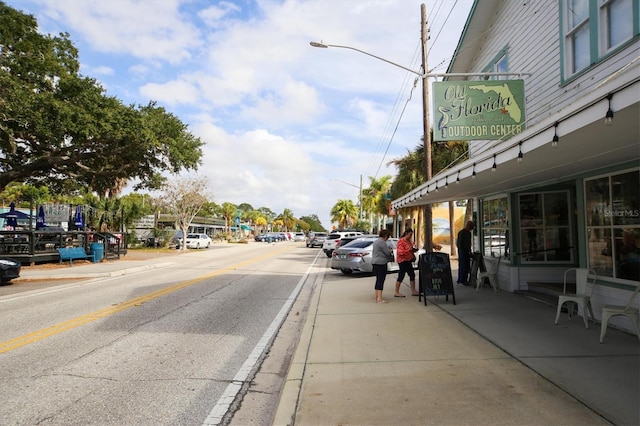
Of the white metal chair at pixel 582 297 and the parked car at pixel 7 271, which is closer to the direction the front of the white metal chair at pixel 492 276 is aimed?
the parked car

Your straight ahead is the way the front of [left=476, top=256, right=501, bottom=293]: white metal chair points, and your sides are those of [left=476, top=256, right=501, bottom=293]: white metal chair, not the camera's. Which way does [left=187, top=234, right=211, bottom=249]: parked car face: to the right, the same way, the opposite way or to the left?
to the left

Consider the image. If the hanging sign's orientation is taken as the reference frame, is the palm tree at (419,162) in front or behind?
behind

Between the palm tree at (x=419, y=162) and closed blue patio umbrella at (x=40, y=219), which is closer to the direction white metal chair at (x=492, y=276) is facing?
the closed blue patio umbrella

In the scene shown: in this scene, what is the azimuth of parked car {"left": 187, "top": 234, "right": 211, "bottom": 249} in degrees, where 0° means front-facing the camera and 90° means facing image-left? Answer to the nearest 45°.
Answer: approximately 45°

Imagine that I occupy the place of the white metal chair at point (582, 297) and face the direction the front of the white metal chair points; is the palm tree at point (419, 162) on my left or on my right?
on my right

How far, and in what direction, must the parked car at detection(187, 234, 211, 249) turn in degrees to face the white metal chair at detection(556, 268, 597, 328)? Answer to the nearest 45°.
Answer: approximately 45° to its left

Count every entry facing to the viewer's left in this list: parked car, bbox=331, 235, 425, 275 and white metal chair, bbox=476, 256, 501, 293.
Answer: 1

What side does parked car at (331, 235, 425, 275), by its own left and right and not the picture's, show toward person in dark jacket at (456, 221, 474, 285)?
right

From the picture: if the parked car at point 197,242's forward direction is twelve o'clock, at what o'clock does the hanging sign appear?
The hanging sign is roughly at 10 o'clock from the parked car.

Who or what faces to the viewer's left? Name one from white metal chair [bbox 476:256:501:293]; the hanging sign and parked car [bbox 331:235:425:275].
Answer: the white metal chair

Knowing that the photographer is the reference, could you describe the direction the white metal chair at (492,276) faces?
facing to the left of the viewer

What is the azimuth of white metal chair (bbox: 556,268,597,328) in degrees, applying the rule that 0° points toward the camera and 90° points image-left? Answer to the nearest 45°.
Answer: approximately 45°
